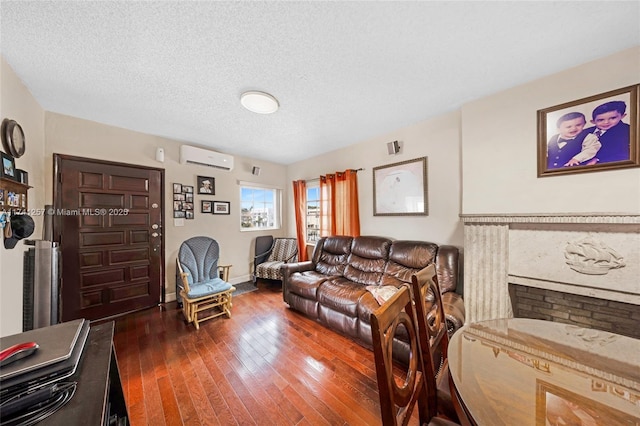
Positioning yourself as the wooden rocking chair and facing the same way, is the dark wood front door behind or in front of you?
behind

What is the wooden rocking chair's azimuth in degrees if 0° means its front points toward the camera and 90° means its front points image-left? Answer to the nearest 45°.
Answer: approximately 315°

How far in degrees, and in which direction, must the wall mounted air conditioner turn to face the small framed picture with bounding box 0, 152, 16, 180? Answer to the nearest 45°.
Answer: approximately 90° to its right

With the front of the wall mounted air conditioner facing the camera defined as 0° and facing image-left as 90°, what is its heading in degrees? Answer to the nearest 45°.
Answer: approximately 315°

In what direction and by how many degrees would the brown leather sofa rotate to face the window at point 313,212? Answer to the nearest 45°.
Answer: approximately 90° to its right

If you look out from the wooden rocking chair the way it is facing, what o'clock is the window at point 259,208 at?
The window is roughly at 9 o'clock from the wooden rocking chair.

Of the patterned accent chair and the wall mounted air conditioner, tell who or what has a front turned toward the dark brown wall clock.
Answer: the patterned accent chair

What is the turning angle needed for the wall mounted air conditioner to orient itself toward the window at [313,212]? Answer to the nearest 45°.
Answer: approximately 45° to its left

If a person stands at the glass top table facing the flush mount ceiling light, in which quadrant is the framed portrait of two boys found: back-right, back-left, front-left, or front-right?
back-right
